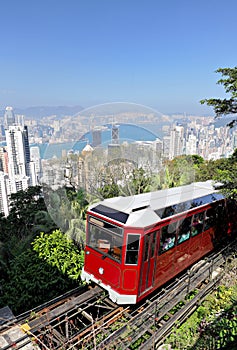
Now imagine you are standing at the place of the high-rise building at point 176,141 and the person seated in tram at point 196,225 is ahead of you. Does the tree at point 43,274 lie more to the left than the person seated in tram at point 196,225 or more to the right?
right

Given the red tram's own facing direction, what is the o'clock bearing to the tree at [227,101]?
The tree is roughly at 6 o'clock from the red tram.

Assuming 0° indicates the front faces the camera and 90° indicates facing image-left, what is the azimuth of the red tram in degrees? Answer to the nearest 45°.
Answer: approximately 45°

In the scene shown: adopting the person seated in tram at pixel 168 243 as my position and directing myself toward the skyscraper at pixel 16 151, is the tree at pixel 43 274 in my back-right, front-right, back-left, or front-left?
front-left

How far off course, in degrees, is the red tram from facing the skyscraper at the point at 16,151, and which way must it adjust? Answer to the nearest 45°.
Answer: approximately 90° to its right

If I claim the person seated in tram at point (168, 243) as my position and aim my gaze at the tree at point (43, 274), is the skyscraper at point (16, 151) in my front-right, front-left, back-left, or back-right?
front-right

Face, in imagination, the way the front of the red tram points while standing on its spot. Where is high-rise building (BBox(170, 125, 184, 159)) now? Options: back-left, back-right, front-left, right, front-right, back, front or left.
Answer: back-right

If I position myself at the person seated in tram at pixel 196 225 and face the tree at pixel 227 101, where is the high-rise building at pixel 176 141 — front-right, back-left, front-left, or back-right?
front-left
